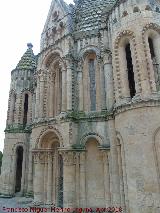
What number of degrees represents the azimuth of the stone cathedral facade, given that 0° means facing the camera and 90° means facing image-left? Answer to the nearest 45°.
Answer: approximately 45°
